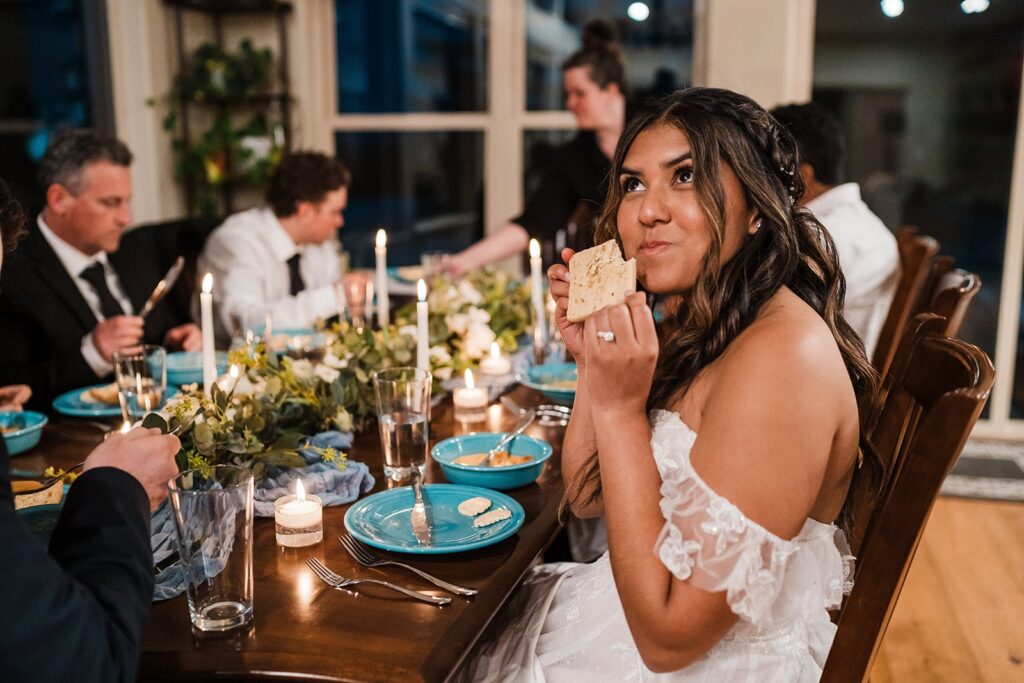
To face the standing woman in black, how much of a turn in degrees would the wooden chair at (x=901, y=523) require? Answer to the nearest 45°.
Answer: approximately 45° to its right

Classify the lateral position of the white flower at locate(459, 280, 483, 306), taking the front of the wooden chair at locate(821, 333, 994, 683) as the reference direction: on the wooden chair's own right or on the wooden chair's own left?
on the wooden chair's own right

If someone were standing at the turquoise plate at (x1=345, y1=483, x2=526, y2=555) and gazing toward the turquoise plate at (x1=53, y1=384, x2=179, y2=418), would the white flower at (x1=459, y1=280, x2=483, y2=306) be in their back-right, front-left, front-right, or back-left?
front-right

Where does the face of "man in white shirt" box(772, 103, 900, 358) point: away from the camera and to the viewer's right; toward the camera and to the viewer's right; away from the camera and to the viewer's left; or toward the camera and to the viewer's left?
away from the camera and to the viewer's left

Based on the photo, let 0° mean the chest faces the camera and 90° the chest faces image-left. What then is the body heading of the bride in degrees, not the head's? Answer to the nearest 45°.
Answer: approximately 90°

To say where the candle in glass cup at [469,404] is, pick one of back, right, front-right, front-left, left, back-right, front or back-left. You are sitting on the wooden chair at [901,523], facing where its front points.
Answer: front-right

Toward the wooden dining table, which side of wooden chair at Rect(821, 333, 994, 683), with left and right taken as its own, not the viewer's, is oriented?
front

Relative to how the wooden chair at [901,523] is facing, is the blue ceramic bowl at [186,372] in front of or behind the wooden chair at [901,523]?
in front

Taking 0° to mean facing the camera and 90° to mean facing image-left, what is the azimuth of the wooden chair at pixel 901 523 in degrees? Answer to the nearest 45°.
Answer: approximately 90°

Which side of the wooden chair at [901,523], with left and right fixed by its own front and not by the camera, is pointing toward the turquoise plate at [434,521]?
front

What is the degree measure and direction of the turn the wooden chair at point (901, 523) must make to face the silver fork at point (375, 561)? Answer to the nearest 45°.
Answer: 0° — it already faces it

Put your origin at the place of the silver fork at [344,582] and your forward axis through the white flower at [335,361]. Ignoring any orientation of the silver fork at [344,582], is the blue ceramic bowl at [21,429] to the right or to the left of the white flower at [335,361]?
left

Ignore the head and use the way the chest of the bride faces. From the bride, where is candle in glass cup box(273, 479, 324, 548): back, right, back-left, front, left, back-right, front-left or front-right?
front
